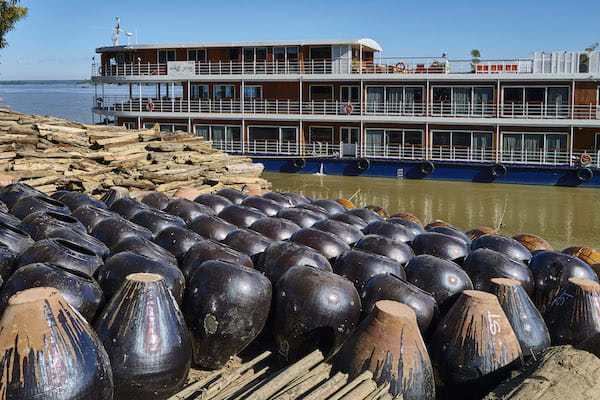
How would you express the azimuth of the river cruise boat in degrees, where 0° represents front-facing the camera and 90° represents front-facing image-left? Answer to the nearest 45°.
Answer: approximately 90°

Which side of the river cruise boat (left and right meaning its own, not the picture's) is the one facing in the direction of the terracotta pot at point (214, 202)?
left

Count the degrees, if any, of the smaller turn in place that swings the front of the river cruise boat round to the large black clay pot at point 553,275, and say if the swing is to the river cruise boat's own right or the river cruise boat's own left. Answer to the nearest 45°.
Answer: approximately 90° to the river cruise boat's own left

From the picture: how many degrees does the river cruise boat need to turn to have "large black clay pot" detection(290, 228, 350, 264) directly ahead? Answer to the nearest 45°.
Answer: approximately 90° to its left

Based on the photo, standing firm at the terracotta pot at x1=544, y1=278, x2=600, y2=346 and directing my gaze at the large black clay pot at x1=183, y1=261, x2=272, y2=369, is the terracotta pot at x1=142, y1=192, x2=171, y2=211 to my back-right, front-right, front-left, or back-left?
front-right

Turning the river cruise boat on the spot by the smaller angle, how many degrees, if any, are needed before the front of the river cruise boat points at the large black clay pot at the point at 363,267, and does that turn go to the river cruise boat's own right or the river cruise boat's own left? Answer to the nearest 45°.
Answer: approximately 90° to the river cruise boat's own left

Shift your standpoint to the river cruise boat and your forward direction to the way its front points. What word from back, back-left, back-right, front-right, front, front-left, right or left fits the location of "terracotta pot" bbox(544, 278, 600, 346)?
left

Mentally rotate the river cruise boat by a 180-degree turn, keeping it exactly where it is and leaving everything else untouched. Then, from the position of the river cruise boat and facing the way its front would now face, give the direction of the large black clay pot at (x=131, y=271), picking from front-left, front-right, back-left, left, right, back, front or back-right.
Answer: right

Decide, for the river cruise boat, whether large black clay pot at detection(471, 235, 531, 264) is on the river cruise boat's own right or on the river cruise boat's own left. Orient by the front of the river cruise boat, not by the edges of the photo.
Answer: on the river cruise boat's own left

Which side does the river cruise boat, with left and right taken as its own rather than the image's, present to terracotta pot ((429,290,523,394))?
left

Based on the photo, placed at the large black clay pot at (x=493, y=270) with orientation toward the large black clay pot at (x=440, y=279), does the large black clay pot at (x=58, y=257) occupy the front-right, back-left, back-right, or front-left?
front-right

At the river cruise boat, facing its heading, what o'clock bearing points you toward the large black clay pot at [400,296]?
The large black clay pot is roughly at 9 o'clock from the river cruise boat.

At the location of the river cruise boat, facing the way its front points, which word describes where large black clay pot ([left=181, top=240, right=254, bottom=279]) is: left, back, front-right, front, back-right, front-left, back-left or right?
left
